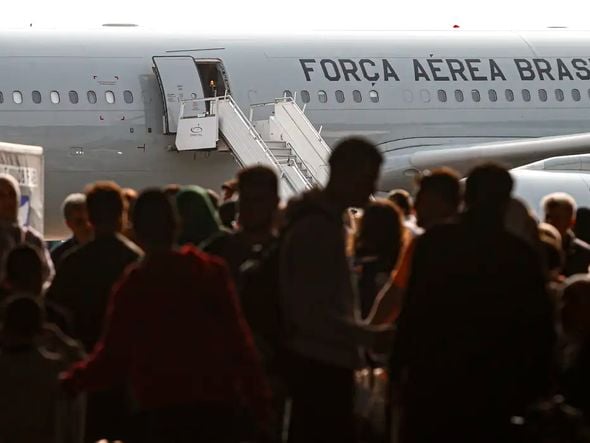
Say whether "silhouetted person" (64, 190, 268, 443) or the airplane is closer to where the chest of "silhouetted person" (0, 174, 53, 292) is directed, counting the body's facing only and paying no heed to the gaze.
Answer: the airplane

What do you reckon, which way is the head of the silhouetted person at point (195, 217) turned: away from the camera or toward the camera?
away from the camera

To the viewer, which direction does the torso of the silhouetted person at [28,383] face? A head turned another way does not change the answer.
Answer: away from the camera

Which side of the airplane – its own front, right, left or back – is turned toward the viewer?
left

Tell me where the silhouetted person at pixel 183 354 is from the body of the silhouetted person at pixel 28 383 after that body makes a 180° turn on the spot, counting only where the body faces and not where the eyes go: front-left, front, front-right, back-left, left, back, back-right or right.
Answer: front-left

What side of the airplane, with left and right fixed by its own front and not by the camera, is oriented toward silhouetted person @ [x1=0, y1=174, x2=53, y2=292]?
left

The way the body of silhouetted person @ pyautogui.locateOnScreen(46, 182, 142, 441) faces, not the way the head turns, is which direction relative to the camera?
away from the camera

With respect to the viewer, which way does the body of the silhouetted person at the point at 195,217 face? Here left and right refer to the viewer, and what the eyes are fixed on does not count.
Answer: facing away from the viewer

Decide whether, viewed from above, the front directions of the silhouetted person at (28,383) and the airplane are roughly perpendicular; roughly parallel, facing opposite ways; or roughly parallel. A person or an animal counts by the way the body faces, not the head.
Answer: roughly perpendicular

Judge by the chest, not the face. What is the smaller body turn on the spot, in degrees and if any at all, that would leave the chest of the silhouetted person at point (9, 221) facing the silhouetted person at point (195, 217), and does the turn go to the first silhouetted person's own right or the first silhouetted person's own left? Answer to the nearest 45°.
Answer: approximately 90° to the first silhouetted person's own left
